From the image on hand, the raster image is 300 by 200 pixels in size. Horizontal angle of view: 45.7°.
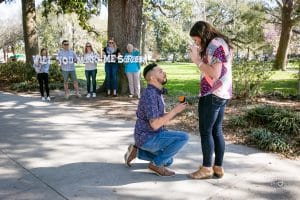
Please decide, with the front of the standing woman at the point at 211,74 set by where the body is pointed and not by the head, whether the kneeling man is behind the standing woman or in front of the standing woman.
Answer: in front

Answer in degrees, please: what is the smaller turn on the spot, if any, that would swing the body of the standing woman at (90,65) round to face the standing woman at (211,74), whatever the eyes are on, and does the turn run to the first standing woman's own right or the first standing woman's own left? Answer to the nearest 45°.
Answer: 0° — they already face them

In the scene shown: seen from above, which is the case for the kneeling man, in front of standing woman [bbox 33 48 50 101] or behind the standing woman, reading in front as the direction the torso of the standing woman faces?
in front

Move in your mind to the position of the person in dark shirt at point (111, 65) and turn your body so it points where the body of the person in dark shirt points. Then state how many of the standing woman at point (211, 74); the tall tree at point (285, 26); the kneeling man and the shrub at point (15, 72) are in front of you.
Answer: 2

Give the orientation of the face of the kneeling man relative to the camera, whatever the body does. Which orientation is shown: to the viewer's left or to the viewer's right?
to the viewer's right

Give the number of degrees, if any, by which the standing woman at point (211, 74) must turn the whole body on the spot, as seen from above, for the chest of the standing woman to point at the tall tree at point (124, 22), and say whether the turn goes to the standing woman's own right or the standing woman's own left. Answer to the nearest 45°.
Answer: approximately 90° to the standing woman's own right

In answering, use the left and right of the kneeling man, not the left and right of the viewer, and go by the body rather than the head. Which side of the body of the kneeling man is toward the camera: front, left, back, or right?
right

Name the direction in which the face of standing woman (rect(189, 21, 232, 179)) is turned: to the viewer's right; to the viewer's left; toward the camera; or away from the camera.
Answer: to the viewer's left

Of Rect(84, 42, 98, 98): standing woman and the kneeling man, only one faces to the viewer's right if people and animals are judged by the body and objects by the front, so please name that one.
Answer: the kneeling man

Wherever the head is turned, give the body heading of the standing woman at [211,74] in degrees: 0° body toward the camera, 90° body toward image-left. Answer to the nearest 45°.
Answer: approximately 90°
